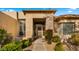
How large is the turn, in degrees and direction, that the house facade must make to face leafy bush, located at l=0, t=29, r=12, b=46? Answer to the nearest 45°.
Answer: approximately 90° to its right

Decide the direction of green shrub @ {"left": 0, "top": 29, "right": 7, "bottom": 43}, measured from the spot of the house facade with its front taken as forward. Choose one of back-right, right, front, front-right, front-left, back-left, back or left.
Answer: right

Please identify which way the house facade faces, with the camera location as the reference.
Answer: facing the viewer

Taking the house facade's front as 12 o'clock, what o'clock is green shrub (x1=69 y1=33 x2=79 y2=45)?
The green shrub is roughly at 9 o'clock from the house facade.
